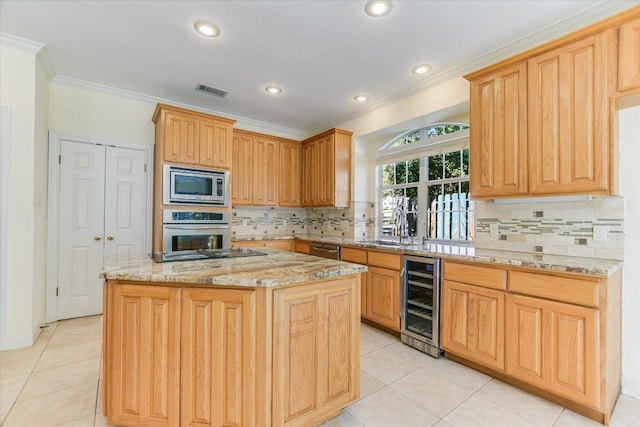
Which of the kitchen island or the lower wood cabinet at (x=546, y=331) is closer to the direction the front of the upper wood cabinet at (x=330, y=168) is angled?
the kitchen island

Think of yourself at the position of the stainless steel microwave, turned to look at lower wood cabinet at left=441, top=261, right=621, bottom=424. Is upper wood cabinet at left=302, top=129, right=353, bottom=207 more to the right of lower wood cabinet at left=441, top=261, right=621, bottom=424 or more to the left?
left

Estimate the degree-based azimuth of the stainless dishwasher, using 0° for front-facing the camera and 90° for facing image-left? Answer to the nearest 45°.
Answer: approximately 45°

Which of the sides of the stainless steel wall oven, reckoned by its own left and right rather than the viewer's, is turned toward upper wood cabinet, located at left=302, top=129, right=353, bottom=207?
left

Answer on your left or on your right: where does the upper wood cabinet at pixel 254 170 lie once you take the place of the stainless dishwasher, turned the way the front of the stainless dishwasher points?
on your right

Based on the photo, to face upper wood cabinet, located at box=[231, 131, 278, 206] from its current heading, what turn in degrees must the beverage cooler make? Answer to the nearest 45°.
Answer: approximately 45° to its right

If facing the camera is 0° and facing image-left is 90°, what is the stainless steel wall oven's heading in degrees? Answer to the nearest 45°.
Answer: approximately 0°

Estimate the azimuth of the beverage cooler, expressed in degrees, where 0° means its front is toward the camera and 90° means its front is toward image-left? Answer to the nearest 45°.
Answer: approximately 45°

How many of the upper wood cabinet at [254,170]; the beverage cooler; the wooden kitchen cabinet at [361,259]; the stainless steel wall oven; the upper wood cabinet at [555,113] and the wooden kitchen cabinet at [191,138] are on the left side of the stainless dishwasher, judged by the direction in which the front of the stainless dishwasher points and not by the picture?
3
